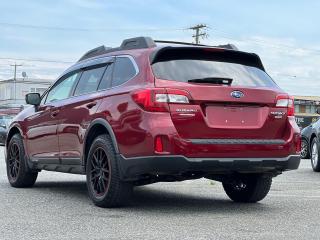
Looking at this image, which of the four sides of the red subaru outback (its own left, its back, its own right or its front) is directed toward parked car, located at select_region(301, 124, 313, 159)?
right

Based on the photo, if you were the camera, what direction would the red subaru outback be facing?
facing away from the viewer and to the left of the viewer
